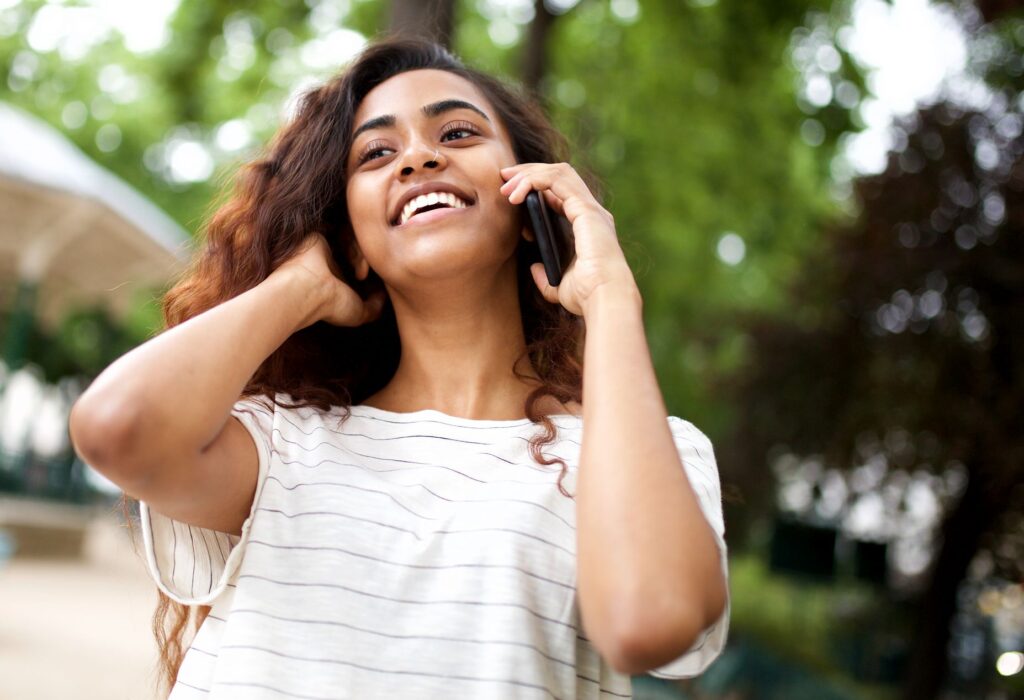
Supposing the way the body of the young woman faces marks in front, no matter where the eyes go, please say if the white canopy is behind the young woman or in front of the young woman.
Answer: behind

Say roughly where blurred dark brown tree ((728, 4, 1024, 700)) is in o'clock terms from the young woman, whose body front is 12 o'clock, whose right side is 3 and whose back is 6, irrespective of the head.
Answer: The blurred dark brown tree is roughly at 7 o'clock from the young woman.

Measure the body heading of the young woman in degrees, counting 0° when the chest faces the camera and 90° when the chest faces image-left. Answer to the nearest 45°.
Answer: approximately 0°

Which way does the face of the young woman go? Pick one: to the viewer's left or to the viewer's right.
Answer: to the viewer's left
